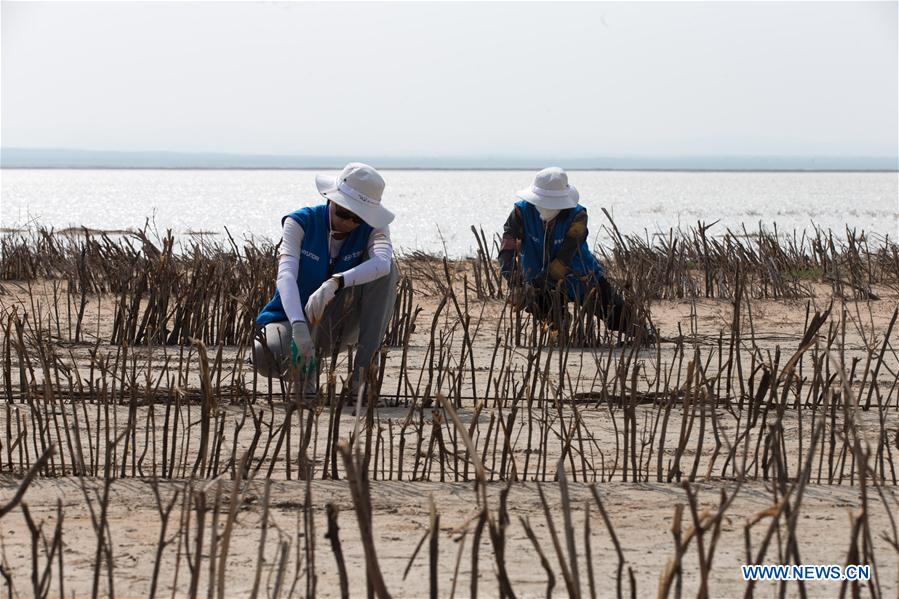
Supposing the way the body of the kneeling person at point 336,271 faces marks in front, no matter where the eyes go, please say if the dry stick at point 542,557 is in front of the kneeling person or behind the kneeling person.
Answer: in front

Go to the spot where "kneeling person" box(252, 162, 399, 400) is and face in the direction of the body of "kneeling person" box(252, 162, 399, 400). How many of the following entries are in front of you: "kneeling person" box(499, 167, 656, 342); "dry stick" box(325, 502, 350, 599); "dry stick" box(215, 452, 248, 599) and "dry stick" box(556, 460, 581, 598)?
3

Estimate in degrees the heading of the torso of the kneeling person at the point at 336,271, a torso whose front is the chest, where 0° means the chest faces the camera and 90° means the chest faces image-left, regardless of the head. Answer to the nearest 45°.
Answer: approximately 0°

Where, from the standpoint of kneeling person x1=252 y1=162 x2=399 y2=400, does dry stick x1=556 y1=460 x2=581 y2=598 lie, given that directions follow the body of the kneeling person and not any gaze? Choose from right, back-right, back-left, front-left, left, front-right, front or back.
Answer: front

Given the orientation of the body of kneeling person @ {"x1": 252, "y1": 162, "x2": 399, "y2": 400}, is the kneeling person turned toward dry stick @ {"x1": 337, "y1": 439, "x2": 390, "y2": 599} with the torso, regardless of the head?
yes

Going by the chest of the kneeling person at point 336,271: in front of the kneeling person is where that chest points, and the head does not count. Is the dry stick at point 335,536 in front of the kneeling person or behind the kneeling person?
in front

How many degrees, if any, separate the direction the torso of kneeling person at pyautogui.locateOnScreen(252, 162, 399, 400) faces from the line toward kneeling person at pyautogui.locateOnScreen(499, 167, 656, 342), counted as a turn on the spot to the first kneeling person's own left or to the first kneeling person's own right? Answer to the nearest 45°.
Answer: approximately 135° to the first kneeling person's own left

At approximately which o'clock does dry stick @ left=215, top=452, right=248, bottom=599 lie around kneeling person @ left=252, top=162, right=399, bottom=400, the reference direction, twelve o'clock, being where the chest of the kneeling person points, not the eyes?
The dry stick is roughly at 12 o'clock from the kneeling person.

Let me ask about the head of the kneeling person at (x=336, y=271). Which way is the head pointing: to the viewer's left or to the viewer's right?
to the viewer's left

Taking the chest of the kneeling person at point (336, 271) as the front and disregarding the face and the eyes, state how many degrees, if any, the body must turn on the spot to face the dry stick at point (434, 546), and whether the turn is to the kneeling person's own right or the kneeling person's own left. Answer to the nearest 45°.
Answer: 0° — they already face it
